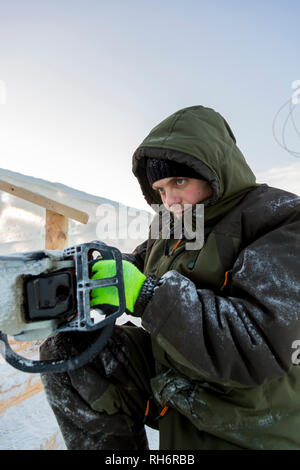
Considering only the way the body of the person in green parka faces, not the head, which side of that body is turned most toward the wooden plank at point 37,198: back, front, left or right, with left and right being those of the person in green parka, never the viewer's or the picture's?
right

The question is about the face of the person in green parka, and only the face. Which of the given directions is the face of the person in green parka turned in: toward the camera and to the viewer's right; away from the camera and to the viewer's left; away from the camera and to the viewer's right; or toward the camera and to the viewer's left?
toward the camera and to the viewer's left

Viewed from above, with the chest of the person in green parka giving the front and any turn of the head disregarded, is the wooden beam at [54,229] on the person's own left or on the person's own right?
on the person's own right
